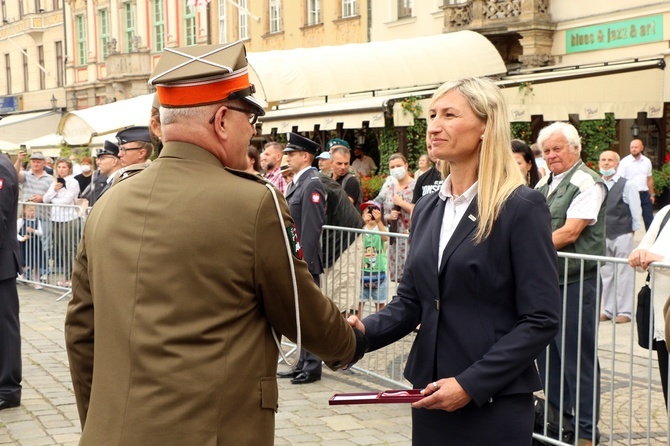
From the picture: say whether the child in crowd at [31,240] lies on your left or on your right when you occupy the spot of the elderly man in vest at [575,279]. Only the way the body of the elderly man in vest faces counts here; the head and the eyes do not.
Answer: on your right

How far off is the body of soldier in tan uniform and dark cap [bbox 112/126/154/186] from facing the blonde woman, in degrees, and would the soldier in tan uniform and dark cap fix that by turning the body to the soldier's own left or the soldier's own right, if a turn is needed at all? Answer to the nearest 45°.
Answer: approximately 90° to the soldier's own left

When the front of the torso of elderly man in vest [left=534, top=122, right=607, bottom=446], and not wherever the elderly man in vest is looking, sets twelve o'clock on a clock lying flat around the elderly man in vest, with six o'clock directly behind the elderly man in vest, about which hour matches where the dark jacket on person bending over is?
The dark jacket on person bending over is roughly at 3 o'clock from the elderly man in vest.

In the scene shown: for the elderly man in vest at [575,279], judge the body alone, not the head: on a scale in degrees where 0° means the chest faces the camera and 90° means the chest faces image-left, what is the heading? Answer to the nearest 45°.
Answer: approximately 45°

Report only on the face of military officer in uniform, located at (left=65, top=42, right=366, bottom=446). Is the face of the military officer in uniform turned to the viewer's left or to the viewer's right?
to the viewer's right

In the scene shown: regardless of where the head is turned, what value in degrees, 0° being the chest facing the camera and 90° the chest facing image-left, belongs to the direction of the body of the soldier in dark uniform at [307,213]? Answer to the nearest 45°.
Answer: approximately 90°

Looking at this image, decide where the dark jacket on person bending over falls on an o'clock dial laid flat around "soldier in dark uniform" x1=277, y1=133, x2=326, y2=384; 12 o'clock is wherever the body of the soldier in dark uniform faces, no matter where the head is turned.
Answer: The dark jacket on person bending over is roughly at 4 o'clock from the soldier in dark uniform.
